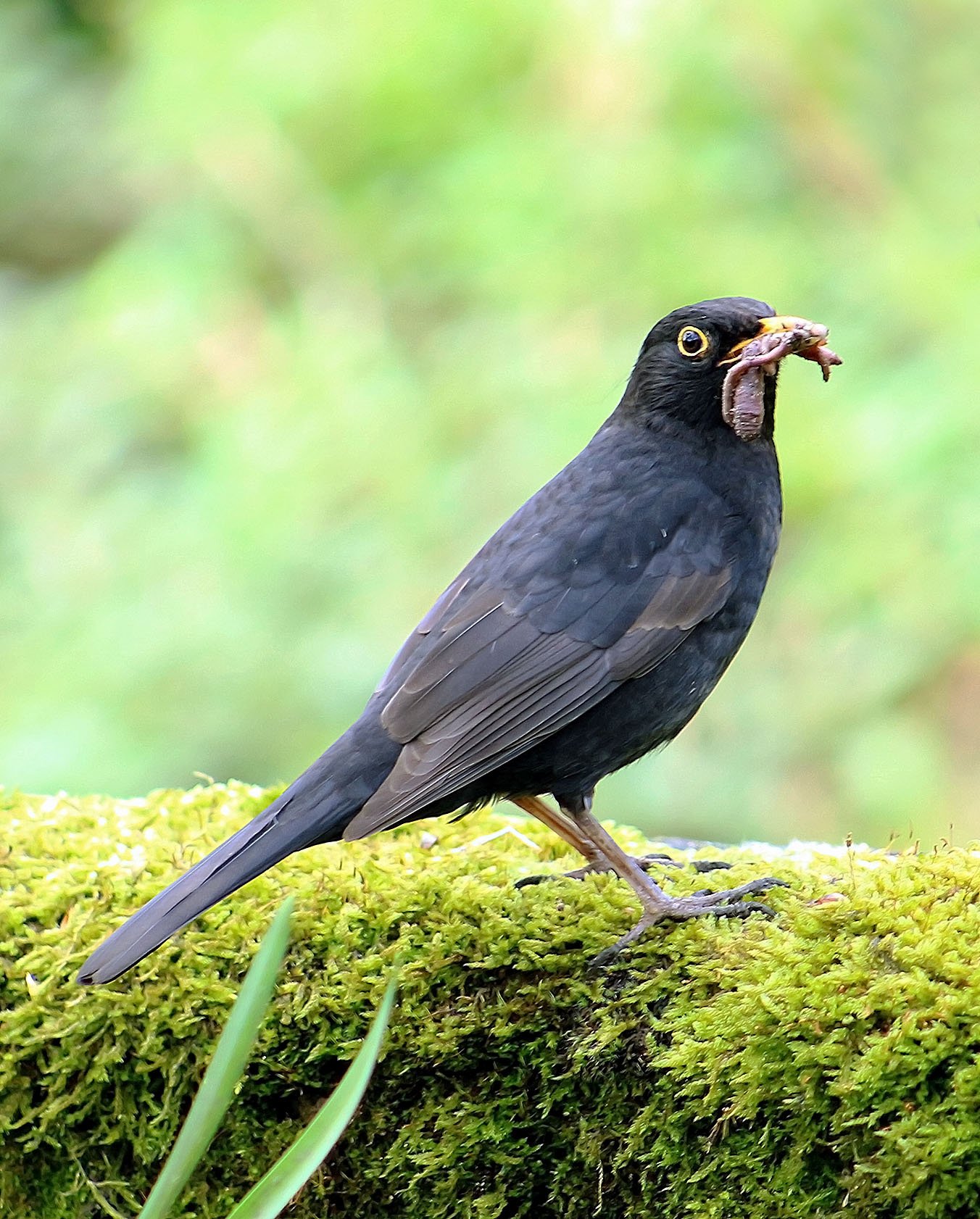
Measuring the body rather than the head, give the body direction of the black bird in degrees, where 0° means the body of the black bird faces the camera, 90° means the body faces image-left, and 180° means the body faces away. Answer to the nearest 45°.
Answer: approximately 270°
